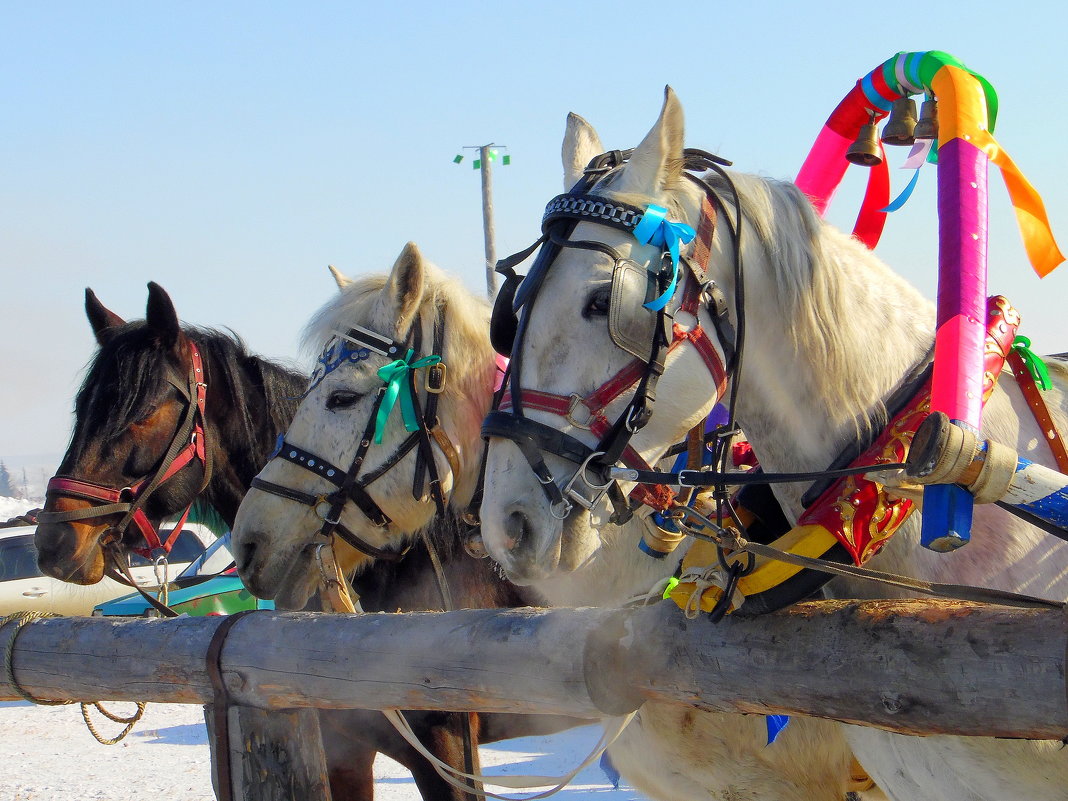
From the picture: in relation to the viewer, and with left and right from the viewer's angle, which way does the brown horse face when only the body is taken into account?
facing the viewer and to the left of the viewer

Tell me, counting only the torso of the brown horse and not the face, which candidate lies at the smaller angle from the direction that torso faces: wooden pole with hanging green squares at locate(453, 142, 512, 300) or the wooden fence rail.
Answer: the wooden fence rail

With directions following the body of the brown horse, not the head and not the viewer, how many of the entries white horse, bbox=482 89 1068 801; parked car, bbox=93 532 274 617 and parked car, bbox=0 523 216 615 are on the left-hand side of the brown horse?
1

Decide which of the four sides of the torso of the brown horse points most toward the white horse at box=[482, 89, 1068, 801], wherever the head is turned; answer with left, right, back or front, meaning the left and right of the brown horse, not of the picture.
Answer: left

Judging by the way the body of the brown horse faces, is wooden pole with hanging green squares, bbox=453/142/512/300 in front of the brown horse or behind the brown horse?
behind

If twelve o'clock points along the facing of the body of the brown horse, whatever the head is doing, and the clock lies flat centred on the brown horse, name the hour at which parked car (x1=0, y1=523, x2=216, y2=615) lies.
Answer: The parked car is roughly at 4 o'clock from the brown horse.

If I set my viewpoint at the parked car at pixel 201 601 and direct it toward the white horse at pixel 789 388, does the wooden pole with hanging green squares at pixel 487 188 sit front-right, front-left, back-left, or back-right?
back-left

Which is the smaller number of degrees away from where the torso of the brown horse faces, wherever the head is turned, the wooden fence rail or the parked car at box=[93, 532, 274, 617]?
the wooden fence rail
